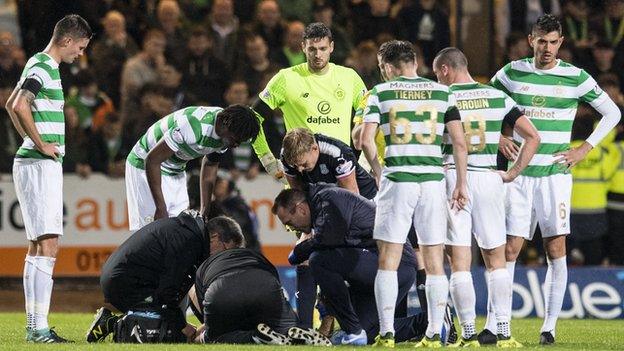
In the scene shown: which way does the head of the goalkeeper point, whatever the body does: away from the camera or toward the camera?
toward the camera

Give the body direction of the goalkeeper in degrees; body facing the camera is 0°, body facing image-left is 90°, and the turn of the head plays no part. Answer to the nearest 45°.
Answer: approximately 0°

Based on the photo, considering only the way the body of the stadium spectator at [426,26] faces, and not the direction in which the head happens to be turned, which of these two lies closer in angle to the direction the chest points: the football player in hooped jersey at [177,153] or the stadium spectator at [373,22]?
the football player in hooped jersey

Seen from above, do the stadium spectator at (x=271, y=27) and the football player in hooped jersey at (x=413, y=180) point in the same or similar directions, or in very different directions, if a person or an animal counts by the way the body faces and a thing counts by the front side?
very different directions

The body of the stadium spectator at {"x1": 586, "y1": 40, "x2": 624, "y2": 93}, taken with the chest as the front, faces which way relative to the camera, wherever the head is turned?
toward the camera

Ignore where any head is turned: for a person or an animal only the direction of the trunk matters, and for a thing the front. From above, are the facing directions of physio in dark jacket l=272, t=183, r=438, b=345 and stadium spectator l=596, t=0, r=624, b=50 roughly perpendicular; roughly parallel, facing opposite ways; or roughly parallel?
roughly perpendicular

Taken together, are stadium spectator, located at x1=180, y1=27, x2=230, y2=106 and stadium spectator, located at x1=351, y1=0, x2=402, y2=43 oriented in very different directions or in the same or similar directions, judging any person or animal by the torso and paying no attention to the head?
same or similar directions

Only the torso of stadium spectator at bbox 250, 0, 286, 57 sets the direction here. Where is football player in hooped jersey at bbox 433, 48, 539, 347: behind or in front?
in front

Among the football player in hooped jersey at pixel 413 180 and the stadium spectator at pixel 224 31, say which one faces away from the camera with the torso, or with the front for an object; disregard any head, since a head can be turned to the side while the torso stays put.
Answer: the football player in hooped jersey

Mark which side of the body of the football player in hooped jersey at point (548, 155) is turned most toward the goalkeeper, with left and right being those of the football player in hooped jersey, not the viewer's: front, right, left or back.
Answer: right

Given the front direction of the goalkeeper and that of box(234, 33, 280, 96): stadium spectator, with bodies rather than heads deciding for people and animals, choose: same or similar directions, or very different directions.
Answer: same or similar directions

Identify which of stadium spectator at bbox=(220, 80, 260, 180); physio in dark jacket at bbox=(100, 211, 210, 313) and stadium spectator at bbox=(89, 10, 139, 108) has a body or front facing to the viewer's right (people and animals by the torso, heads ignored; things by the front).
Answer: the physio in dark jacket

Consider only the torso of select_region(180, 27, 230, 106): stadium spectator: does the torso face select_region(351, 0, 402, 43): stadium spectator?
no

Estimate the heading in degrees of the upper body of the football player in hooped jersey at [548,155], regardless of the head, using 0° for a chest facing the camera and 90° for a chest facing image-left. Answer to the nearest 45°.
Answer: approximately 0°

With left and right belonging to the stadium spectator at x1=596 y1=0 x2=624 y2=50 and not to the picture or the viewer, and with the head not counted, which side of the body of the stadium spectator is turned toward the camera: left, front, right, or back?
front

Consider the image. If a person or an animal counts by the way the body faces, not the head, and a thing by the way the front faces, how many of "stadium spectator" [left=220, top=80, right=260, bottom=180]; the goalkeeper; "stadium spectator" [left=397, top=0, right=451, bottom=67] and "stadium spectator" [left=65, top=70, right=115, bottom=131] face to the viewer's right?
0

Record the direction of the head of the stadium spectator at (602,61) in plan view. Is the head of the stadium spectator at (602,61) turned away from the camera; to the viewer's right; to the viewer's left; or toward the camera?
toward the camera
